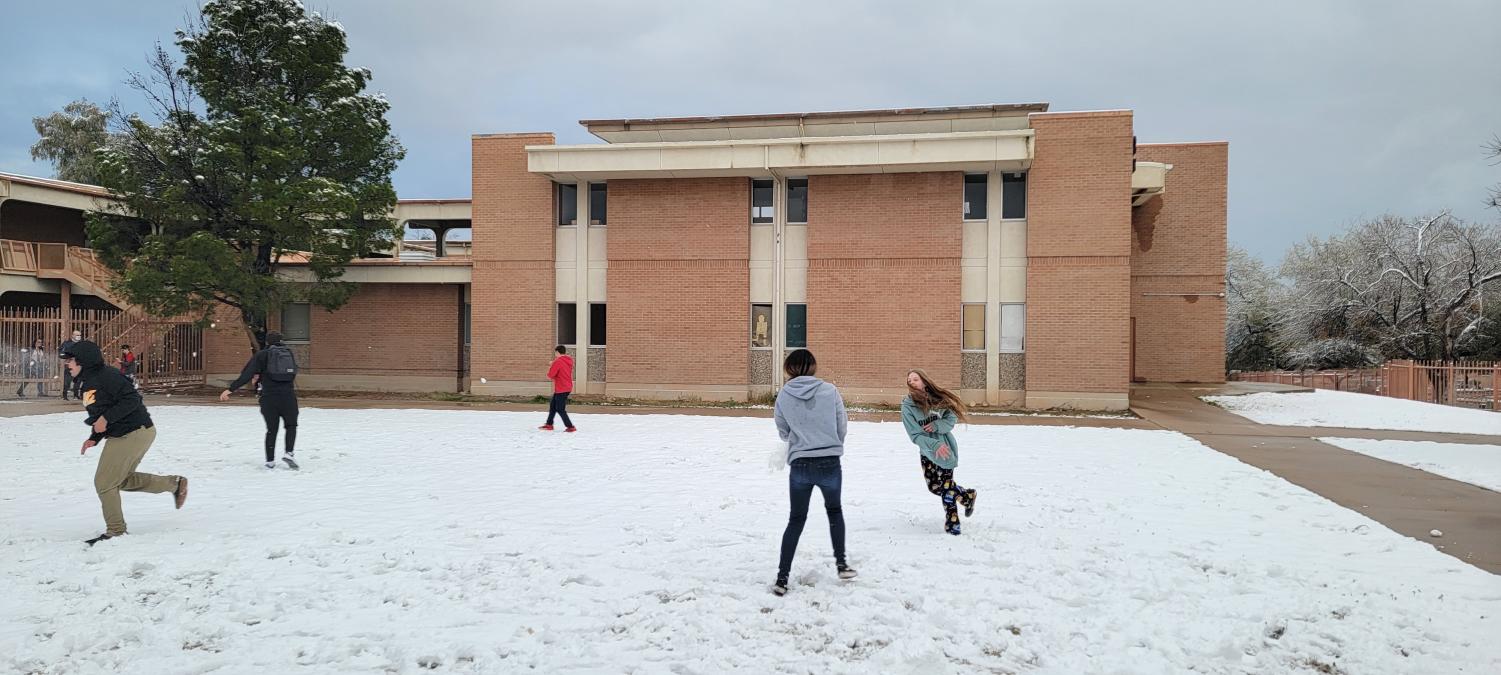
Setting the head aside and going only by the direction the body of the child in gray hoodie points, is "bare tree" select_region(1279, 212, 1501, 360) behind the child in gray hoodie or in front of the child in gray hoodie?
in front

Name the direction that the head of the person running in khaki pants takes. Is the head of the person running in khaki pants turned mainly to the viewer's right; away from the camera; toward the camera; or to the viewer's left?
to the viewer's left

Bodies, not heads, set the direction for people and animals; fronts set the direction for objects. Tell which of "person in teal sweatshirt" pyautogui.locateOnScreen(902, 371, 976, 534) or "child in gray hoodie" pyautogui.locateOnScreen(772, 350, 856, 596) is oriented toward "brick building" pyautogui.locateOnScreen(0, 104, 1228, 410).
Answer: the child in gray hoodie

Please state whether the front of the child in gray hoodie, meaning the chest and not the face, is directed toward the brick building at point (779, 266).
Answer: yes

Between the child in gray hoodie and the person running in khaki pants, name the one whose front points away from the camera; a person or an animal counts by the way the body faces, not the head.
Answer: the child in gray hoodie

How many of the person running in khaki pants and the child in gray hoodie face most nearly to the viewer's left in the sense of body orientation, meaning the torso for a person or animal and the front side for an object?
1

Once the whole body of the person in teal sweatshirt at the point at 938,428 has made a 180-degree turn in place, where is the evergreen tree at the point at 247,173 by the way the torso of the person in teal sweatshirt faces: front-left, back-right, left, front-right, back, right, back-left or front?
left

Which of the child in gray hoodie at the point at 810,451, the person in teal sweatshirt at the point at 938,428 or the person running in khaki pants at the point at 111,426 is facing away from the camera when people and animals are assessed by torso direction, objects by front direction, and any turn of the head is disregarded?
the child in gray hoodie

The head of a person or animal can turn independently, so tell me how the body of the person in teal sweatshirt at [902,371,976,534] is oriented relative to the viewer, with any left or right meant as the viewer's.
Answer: facing the viewer and to the left of the viewer

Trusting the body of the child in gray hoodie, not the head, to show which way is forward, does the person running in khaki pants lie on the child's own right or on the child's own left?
on the child's own left

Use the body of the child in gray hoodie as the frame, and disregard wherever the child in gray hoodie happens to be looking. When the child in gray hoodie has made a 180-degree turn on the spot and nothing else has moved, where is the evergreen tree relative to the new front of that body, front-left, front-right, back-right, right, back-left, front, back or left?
back-right

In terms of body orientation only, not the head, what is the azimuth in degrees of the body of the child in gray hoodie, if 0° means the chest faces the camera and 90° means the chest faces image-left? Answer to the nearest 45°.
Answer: approximately 180°

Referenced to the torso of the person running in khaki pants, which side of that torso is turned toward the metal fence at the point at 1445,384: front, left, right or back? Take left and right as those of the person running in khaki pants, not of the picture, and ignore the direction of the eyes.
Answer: back

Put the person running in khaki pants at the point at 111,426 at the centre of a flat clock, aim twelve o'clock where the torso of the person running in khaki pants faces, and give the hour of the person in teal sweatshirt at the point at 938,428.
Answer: The person in teal sweatshirt is roughly at 7 o'clock from the person running in khaki pants.

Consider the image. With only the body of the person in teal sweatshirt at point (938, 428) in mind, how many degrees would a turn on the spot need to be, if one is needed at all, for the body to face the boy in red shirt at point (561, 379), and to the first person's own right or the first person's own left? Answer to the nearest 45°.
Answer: approximately 90° to the first person's own right

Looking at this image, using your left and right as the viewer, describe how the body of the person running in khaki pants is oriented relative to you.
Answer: facing to the left of the viewer

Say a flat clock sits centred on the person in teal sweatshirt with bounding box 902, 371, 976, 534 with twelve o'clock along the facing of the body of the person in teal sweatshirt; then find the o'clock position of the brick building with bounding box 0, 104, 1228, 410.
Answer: The brick building is roughly at 4 o'clock from the person in teal sweatshirt.

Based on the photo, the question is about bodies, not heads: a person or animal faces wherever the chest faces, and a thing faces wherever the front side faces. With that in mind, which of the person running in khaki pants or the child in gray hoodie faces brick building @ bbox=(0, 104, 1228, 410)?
the child in gray hoodie

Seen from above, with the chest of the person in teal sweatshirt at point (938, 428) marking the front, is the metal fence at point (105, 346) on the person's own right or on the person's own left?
on the person's own right

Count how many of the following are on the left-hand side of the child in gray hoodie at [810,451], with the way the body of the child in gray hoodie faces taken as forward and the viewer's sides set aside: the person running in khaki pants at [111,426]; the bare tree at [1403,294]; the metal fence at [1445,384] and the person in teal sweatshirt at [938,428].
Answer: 1

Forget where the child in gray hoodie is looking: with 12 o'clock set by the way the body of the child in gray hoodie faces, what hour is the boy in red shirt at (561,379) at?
The boy in red shirt is roughly at 11 o'clock from the child in gray hoodie.
